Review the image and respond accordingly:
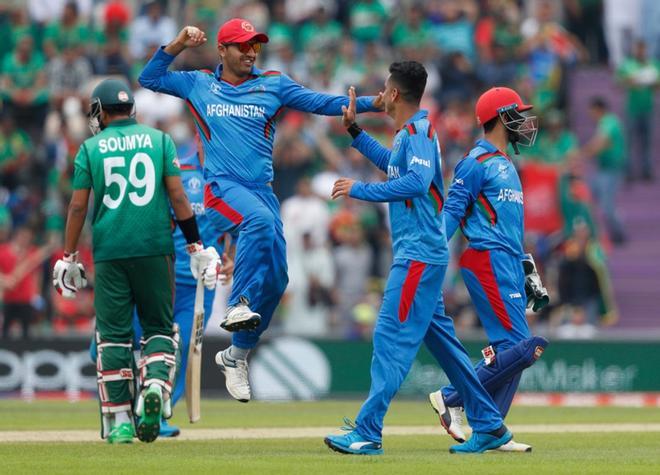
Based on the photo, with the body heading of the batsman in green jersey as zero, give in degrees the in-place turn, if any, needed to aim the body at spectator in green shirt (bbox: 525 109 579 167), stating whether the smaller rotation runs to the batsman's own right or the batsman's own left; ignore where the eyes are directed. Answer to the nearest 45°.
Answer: approximately 45° to the batsman's own right

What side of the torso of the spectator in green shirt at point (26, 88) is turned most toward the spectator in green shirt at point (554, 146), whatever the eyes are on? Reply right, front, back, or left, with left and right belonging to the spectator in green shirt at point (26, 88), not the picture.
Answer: left

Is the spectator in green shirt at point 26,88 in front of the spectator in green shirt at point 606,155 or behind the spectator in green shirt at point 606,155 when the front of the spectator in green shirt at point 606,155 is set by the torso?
in front

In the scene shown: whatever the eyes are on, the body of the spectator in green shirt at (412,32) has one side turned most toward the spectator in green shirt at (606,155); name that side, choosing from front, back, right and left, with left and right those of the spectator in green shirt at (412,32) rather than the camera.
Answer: left

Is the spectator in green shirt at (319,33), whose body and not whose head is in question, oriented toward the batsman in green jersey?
yes

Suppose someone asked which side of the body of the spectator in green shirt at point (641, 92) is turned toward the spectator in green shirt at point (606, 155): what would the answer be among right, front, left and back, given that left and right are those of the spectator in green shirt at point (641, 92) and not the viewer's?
front

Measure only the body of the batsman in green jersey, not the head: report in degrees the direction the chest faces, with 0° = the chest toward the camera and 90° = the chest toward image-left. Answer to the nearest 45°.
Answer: approximately 180°

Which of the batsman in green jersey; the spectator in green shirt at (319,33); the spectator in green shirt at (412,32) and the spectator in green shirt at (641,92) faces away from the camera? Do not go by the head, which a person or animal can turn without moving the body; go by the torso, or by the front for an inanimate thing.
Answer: the batsman in green jersey
